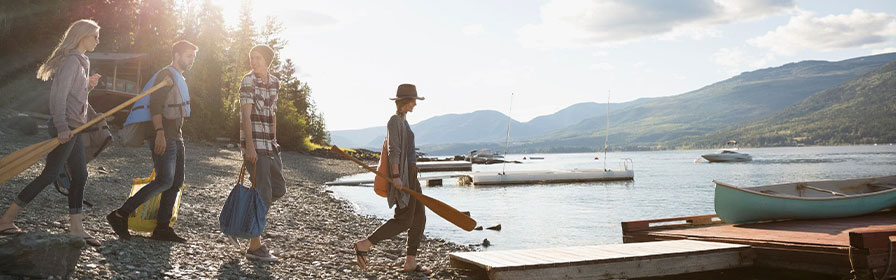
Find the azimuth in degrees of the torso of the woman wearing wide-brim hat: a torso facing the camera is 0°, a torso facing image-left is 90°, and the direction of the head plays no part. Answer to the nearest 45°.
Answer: approximately 270°

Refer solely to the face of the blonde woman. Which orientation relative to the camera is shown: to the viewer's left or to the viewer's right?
to the viewer's right

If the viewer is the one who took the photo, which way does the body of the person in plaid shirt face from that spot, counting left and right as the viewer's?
facing the viewer and to the right of the viewer

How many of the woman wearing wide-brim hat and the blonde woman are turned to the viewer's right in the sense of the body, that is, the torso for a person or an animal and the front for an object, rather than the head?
2

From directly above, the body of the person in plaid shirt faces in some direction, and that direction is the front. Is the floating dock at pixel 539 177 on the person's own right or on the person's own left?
on the person's own left

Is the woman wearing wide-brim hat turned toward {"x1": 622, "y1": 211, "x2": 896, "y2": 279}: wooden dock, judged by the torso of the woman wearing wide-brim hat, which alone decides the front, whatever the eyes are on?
yes

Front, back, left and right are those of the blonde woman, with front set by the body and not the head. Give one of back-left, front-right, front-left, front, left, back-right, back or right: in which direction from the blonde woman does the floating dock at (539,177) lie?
front-left

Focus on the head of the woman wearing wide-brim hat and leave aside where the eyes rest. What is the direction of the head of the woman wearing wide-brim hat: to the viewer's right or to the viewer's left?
to the viewer's right

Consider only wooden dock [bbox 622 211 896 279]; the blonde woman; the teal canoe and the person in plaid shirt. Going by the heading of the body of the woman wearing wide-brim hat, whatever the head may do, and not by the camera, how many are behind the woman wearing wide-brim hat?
2

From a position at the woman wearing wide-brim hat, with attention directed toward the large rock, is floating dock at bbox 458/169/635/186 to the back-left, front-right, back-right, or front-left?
back-right

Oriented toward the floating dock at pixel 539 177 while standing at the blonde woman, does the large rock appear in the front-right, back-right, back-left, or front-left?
back-right

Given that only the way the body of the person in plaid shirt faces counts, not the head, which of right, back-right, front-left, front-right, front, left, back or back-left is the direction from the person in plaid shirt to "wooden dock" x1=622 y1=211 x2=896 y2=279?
front-left

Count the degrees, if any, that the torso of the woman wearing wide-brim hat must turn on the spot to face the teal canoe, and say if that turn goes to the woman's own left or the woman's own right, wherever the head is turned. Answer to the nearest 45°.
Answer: approximately 45° to the woman's own left

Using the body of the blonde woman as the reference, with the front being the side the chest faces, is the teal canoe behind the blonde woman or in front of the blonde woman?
in front

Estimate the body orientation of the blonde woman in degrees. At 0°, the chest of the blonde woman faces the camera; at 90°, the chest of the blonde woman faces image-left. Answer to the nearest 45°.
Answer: approximately 270°

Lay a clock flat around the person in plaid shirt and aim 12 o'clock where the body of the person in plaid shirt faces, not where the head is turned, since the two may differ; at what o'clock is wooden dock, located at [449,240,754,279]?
The wooden dock is roughly at 11 o'clock from the person in plaid shirt.

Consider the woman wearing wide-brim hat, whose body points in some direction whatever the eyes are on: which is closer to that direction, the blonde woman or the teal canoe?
the teal canoe
